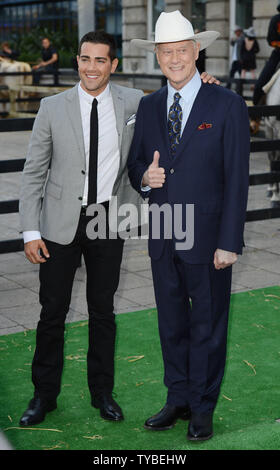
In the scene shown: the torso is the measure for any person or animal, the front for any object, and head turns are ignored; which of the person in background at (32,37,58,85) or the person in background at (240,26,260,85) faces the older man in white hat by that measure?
the person in background at (240,26,260,85)

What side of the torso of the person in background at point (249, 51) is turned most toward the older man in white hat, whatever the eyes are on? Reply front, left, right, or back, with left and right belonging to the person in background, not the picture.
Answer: back

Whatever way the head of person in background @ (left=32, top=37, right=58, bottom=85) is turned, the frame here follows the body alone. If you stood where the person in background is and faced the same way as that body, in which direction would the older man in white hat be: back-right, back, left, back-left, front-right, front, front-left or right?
left

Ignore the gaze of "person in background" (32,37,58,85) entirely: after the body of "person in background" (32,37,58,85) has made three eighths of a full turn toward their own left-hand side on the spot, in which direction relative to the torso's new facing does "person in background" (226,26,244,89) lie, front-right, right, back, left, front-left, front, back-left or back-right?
front

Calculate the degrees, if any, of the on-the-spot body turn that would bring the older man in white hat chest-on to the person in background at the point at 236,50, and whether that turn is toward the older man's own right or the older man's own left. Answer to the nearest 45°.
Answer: approximately 135° to the older man's own right
